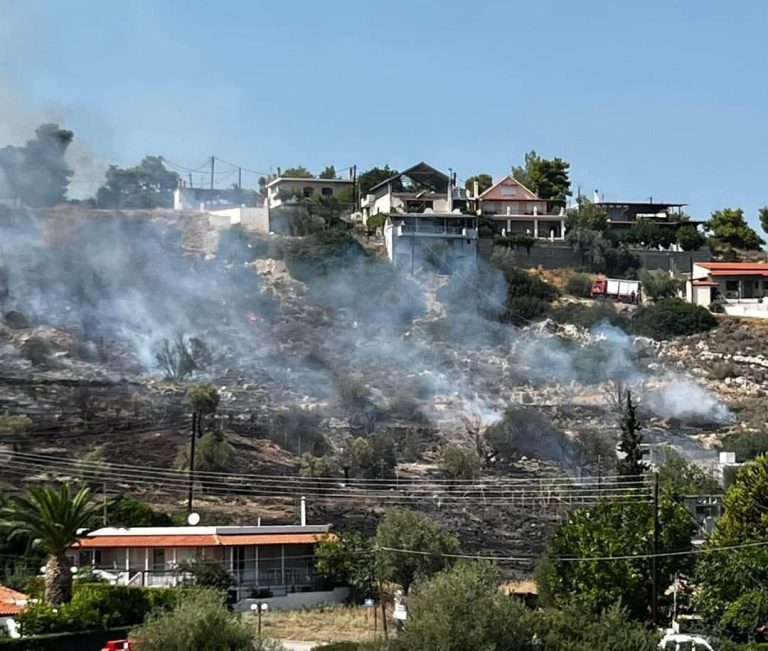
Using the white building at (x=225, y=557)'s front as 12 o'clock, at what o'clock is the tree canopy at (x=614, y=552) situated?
The tree canopy is roughly at 10 o'clock from the white building.

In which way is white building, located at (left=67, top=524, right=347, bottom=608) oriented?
toward the camera

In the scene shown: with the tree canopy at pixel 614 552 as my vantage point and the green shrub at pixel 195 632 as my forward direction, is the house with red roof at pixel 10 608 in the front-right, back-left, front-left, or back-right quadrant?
front-right

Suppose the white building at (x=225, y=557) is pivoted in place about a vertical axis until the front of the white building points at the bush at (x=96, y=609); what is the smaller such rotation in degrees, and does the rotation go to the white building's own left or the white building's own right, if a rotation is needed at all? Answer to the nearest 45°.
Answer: approximately 45° to the white building's own right

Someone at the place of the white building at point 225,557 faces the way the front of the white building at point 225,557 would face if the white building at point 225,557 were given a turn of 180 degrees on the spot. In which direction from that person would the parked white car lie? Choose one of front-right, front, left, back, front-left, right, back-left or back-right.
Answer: back-right

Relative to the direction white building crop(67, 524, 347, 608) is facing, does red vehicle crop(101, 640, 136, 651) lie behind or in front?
in front

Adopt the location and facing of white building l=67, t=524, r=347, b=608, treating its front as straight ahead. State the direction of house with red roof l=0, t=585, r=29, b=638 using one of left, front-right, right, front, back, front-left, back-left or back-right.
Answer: front-right

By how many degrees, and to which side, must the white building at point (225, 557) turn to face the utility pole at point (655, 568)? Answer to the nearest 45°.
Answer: approximately 45° to its left

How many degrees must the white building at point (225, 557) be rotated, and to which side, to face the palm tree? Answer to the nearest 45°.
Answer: approximately 45° to its right

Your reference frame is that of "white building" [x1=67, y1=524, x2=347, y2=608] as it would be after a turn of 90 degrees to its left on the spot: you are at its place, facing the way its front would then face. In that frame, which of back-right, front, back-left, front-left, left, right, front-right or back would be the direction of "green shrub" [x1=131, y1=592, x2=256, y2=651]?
right
